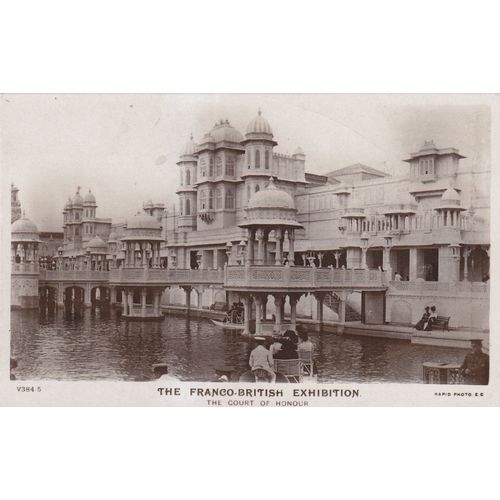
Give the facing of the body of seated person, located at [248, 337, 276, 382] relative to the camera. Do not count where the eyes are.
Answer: away from the camera

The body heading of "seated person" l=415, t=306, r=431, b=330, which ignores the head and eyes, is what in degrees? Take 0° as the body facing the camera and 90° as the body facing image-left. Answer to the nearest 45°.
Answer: approximately 90°

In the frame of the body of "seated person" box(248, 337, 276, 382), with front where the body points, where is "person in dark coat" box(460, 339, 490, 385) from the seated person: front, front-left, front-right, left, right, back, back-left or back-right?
right

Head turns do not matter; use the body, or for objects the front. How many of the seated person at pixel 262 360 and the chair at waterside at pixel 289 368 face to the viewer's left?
0

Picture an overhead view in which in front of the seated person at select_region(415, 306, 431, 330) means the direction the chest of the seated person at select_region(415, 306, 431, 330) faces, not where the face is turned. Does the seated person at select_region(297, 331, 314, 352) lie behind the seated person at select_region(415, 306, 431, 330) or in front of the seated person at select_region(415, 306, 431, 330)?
in front

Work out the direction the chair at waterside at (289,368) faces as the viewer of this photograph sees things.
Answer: facing away from the viewer
